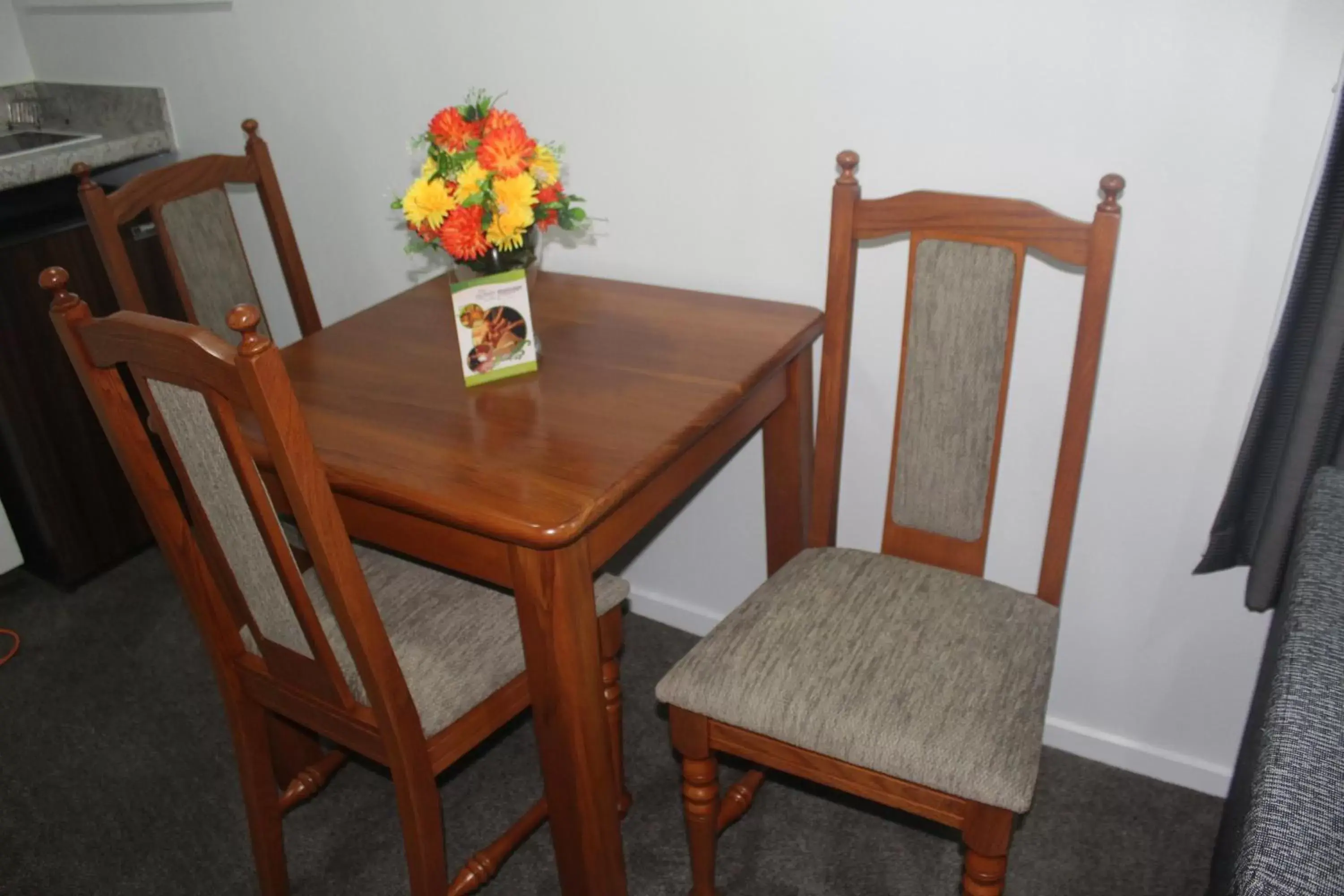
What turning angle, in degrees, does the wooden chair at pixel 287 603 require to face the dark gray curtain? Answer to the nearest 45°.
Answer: approximately 45° to its right

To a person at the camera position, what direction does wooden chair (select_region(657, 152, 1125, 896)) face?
facing the viewer and to the left of the viewer

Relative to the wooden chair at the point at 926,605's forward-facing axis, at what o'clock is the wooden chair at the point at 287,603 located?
the wooden chair at the point at 287,603 is roughly at 1 o'clock from the wooden chair at the point at 926,605.

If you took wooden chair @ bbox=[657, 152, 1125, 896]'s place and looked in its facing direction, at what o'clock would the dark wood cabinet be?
The dark wood cabinet is roughly at 2 o'clock from the wooden chair.

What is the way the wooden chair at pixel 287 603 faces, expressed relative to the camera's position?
facing away from the viewer and to the right of the viewer

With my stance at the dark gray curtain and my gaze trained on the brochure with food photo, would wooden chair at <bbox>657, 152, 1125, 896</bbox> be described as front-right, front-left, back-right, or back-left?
front-left
